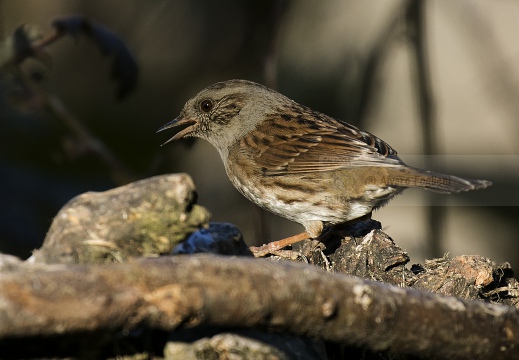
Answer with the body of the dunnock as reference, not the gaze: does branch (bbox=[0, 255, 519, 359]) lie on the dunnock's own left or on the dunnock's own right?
on the dunnock's own left

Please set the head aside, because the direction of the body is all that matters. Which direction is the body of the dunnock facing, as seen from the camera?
to the viewer's left

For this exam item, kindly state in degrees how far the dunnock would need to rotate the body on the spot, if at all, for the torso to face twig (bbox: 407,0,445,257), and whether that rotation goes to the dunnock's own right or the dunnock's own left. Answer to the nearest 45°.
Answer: approximately 135° to the dunnock's own right

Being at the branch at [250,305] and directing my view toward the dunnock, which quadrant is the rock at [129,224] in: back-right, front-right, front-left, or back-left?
front-left

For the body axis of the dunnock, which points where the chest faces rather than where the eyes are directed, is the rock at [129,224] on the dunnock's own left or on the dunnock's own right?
on the dunnock's own left

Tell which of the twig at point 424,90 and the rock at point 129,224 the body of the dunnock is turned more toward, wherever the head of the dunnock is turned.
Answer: the rock
